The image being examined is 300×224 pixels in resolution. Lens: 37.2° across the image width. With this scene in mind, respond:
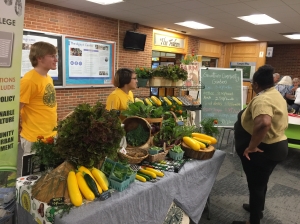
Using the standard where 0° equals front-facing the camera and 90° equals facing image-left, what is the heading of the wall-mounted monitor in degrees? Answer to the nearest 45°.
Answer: approximately 315°

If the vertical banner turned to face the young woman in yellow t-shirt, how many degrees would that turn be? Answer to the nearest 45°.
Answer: approximately 90° to its left

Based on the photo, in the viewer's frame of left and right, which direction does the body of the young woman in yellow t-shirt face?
facing to the right of the viewer

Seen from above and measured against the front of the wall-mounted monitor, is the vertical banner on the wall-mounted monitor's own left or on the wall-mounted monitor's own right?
on the wall-mounted monitor's own right

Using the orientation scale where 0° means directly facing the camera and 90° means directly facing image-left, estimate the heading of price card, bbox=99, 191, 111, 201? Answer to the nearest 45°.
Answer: approximately 315°

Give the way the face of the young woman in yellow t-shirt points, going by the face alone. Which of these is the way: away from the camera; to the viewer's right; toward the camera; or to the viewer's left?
to the viewer's right
